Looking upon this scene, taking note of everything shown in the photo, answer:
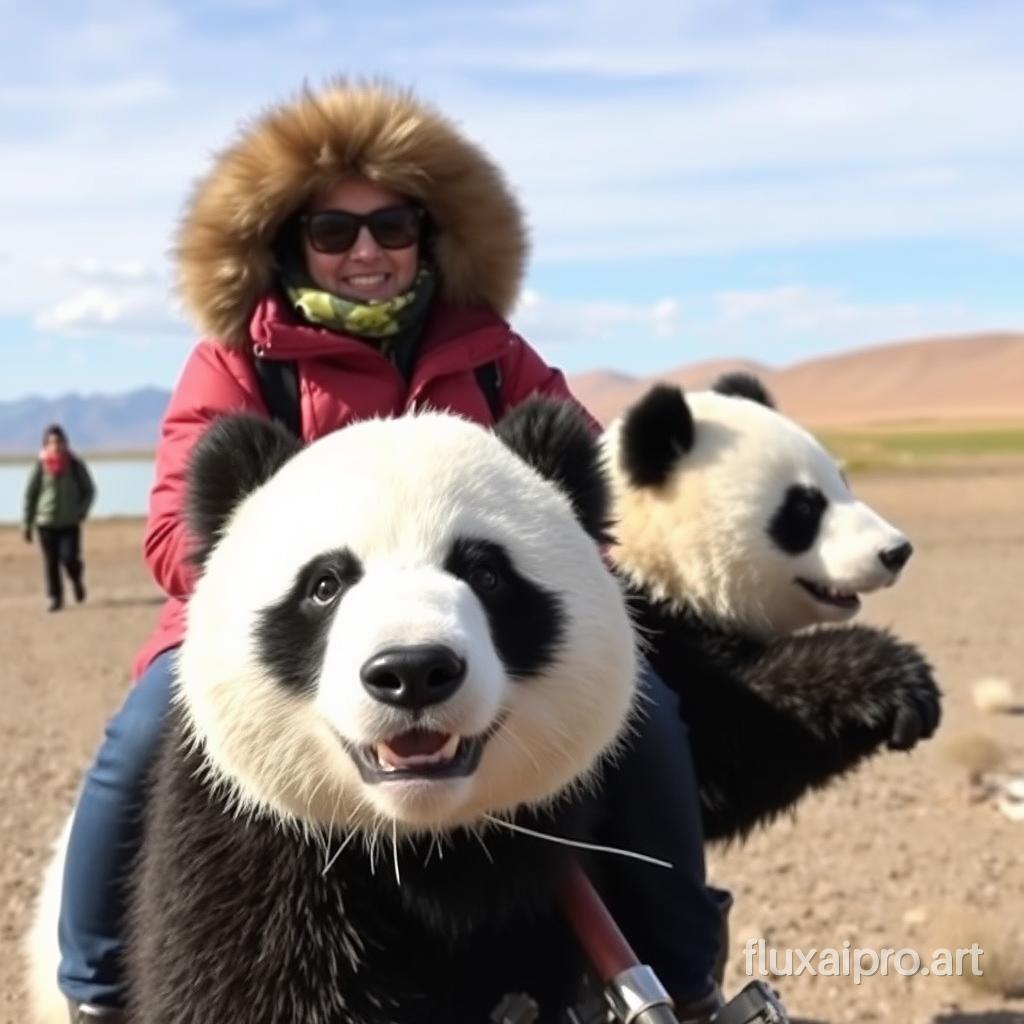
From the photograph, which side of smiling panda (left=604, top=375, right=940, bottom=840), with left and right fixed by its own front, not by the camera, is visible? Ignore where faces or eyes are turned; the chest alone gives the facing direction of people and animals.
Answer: right

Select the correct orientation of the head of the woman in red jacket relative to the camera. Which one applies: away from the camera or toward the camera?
toward the camera

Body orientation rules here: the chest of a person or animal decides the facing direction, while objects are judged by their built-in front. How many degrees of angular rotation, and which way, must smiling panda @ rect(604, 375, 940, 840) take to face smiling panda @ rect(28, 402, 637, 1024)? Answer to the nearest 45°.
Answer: approximately 90° to its right

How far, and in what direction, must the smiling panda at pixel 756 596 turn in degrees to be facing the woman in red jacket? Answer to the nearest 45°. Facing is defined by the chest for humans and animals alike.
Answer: approximately 135° to its right

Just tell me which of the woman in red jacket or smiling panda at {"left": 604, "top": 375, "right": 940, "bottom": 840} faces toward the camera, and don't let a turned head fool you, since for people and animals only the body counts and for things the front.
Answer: the woman in red jacket

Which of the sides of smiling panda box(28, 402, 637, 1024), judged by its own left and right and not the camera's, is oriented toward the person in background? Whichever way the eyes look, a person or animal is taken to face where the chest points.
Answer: back

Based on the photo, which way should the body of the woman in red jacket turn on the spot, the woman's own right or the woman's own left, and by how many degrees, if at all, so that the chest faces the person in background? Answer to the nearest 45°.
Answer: approximately 180°

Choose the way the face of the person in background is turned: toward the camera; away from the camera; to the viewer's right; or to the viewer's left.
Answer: toward the camera

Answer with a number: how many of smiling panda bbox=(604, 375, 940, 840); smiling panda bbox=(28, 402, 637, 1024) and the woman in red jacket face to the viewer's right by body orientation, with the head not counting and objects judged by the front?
1

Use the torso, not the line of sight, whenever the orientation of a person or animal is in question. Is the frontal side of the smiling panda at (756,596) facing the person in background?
no

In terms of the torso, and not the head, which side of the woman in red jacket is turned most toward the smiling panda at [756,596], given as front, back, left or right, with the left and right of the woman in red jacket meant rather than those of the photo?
left

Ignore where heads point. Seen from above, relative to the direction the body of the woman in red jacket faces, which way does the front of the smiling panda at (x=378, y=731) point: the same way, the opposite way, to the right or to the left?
the same way

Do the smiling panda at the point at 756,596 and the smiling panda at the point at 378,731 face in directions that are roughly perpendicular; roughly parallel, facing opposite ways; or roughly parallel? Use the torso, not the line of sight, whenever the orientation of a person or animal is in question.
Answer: roughly perpendicular

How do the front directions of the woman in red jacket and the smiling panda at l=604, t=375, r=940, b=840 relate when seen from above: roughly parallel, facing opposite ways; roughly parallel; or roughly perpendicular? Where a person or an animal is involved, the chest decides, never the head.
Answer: roughly perpendicular

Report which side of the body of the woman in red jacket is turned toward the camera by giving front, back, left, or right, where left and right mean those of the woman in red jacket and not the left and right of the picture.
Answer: front

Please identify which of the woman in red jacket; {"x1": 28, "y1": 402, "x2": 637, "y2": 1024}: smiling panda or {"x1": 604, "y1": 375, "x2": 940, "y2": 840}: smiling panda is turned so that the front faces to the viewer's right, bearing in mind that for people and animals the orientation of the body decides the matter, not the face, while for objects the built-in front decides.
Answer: {"x1": 604, "y1": 375, "x2": 940, "y2": 840}: smiling panda

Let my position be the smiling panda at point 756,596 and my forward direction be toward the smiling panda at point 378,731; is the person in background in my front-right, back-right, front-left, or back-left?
back-right
